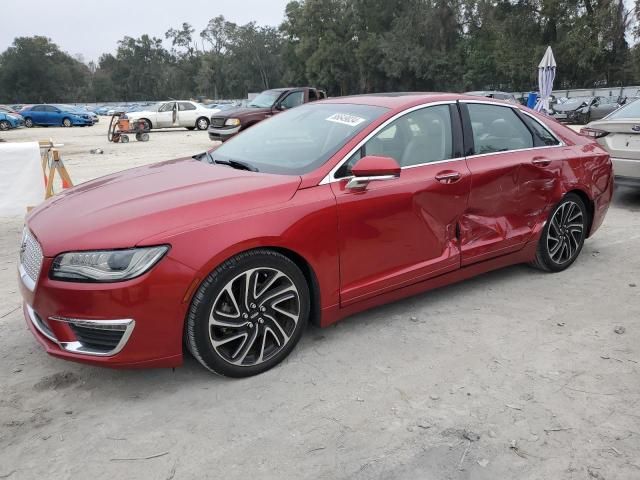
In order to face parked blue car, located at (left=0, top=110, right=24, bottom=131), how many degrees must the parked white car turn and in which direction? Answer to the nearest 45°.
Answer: approximately 45° to its right

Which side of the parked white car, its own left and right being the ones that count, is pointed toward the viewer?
left

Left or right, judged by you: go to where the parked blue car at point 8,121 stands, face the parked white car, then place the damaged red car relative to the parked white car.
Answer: right

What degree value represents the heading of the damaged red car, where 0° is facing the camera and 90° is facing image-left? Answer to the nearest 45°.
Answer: approximately 45°

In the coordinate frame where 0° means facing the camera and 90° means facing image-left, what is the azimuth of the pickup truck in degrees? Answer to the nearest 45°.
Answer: approximately 45°
